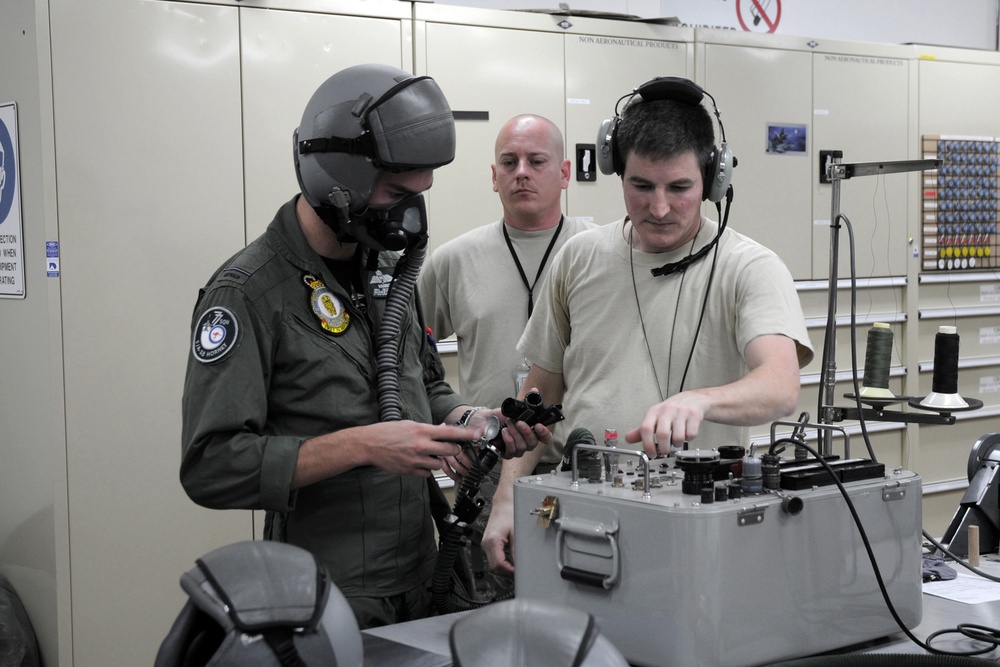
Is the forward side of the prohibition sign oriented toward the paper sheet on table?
yes

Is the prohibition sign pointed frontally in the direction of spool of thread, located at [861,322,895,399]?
yes

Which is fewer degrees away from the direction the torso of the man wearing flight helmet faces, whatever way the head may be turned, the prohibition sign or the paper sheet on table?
the paper sheet on table

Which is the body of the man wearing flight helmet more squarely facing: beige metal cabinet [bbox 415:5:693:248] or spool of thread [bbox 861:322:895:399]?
the spool of thread

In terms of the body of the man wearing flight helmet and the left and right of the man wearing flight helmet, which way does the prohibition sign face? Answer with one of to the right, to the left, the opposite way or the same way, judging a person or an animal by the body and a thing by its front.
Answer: to the right

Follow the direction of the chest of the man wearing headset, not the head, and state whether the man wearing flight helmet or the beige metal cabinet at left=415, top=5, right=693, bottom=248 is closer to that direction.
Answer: the man wearing flight helmet

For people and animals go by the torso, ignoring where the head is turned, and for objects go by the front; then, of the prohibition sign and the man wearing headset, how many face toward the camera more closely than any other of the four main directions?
2

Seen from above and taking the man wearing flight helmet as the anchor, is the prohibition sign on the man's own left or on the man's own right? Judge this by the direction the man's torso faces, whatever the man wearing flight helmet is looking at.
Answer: on the man's own left

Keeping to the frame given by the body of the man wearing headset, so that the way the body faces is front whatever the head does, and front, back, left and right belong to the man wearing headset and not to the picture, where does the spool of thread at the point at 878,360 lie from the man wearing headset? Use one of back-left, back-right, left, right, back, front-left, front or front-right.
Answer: back-left

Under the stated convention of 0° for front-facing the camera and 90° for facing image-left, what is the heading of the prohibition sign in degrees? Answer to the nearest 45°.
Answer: approximately 0°
